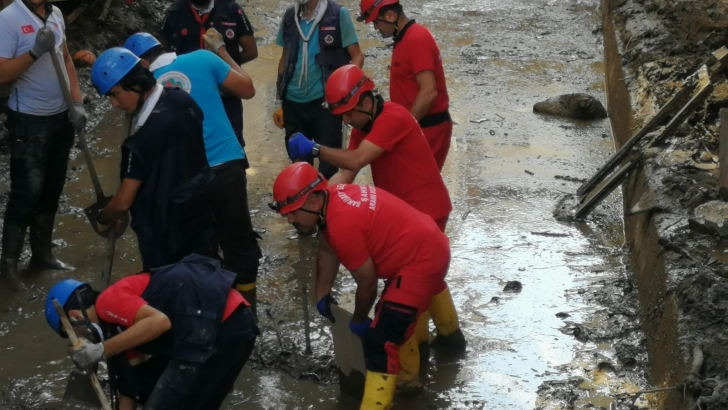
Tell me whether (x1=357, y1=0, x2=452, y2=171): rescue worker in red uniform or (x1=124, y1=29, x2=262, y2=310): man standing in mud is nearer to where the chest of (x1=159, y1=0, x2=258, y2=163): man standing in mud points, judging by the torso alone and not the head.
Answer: the man standing in mud

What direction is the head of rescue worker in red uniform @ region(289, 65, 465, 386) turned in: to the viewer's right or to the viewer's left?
to the viewer's left

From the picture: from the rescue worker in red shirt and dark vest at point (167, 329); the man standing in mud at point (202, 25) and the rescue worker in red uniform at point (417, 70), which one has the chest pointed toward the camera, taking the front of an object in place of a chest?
the man standing in mud

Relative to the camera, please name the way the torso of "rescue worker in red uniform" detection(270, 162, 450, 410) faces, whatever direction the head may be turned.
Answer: to the viewer's left

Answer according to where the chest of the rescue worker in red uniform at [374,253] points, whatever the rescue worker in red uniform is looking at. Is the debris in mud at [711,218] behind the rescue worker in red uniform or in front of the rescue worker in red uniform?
behind

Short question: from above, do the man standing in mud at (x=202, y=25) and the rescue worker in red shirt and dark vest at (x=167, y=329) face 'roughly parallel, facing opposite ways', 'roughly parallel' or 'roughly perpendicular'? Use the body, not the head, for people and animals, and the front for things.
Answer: roughly perpendicular

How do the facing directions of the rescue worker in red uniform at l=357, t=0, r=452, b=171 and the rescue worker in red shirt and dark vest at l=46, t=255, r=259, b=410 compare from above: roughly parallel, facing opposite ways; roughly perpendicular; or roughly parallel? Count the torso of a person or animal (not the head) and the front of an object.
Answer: roughly parallel

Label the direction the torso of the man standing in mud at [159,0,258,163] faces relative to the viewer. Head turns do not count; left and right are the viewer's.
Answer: facing the viewer

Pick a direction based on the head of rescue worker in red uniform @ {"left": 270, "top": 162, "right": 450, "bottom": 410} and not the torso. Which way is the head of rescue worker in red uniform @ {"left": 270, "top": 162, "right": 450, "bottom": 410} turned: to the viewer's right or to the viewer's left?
to the viewer's left

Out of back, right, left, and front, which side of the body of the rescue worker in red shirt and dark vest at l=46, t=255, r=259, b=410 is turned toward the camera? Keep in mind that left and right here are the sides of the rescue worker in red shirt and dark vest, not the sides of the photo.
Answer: left

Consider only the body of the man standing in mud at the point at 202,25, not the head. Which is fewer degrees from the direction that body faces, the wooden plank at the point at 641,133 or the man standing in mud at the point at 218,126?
the man standing in mud

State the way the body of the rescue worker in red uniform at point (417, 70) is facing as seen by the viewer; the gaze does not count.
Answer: to the viewer's left

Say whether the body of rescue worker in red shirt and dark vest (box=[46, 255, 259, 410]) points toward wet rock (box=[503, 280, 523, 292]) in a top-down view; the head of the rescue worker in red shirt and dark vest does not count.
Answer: no

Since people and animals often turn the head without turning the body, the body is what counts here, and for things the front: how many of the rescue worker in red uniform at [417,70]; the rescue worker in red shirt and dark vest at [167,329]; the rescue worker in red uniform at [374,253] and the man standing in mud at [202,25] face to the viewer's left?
3

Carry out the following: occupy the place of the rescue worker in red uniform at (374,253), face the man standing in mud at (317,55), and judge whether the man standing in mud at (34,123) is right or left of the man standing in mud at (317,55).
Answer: left

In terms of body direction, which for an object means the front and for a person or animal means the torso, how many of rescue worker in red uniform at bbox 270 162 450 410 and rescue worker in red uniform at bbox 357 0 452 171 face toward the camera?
0

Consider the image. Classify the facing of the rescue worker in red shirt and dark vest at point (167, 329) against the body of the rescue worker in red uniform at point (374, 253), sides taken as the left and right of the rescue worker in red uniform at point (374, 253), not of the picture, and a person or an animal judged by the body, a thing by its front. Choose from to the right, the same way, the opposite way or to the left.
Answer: the same way

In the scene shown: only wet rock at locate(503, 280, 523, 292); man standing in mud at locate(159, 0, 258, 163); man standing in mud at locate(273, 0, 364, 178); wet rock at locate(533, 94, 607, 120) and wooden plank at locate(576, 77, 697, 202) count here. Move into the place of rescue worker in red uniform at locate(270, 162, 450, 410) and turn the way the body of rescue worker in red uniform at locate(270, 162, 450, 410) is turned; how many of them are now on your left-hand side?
0
